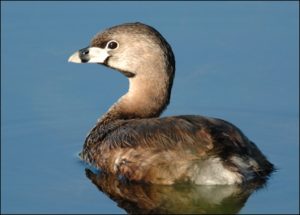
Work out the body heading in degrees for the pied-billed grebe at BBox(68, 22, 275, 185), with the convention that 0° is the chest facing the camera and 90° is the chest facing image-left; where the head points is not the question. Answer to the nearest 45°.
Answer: approximately 90°
